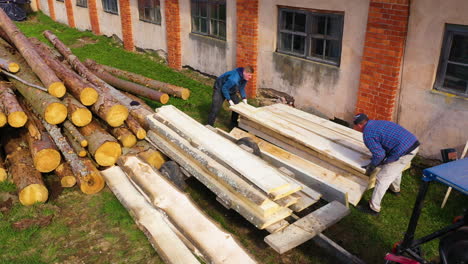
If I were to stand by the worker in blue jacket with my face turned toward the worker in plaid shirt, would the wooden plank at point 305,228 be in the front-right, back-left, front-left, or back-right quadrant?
front-right

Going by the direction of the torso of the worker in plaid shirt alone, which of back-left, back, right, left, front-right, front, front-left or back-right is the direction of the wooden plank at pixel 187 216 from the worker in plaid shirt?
front-left

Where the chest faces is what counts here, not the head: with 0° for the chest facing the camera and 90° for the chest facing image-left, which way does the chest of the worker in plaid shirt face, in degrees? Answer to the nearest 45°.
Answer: approximately 90°

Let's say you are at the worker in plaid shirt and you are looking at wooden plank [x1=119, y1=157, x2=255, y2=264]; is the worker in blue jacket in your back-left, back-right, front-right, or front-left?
front-right

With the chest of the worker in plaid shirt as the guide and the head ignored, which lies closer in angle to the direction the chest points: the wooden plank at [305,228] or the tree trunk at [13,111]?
the tree trunk

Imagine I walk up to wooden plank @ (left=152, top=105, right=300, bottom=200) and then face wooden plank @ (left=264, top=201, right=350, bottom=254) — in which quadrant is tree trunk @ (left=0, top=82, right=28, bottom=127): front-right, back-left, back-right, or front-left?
back-right

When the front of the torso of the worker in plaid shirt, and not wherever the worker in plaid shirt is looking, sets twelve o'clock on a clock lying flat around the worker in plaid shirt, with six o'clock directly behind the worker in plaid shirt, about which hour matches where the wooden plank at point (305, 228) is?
The wooden plank is roughly at 10 o'clock from the worker in plaid shirt.

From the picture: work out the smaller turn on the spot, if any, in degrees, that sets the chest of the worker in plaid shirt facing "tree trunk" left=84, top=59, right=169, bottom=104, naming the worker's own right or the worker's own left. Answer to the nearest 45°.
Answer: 0° — they already face it

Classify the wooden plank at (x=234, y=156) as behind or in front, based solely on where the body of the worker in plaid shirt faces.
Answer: in front

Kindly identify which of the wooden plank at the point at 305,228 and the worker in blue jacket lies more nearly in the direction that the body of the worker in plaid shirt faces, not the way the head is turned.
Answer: the worker in blue jacket

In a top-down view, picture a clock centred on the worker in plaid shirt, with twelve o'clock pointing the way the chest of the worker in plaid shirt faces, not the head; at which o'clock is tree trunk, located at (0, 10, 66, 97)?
The tree trunk is roughly at 12 o'clock from the worker in plaid shirt.

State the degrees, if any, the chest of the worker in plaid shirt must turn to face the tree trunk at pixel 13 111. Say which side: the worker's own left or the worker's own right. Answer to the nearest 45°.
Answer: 0° — they already face it

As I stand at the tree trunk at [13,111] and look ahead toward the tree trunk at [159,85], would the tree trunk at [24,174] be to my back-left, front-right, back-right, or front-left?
back-right

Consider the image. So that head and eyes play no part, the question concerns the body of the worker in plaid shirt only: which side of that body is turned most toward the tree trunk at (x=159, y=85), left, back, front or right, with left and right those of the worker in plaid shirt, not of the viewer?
front
